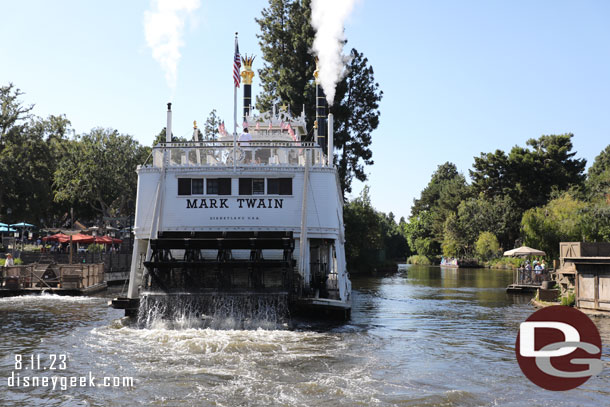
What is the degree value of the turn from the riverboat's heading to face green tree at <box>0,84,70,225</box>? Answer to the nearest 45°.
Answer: approximately 45° to its left

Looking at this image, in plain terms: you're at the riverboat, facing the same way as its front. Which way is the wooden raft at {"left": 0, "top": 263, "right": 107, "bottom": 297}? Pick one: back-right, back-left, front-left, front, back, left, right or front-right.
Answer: front-left

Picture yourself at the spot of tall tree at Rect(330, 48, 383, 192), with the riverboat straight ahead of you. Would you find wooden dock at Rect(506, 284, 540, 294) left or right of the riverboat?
left

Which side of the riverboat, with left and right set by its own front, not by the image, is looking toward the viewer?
back

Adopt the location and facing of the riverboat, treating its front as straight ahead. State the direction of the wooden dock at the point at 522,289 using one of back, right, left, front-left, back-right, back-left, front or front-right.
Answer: front-right

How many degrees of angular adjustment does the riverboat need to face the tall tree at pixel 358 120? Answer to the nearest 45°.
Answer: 0° — it already faces it

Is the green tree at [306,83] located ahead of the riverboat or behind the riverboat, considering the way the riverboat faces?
ahead

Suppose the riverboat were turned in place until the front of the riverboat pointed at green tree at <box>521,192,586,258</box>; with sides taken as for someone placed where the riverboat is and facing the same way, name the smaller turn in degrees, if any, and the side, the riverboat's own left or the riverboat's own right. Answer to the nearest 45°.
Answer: approximately 45° to the riverboat's own right
